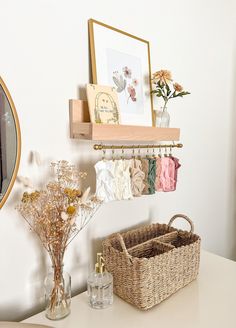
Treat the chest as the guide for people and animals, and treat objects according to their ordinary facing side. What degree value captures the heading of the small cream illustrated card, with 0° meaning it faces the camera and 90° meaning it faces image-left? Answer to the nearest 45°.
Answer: approximately 315°

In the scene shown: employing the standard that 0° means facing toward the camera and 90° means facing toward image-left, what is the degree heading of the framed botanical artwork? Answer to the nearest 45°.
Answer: approximately 315°
